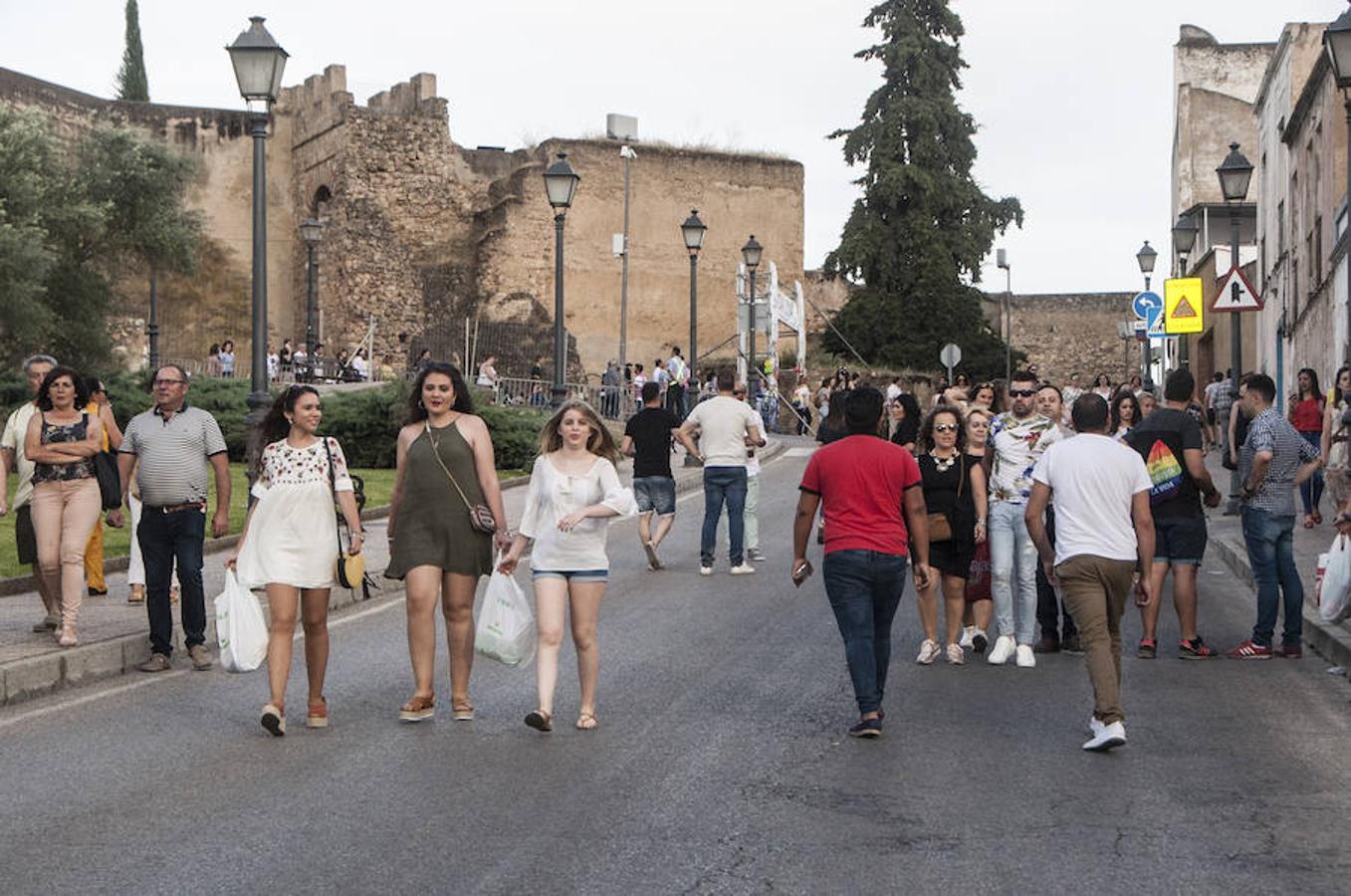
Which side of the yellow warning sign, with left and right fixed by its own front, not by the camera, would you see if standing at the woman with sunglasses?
front

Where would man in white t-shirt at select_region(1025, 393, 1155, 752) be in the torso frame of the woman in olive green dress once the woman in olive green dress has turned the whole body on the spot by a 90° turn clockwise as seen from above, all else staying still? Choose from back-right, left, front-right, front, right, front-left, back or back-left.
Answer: back

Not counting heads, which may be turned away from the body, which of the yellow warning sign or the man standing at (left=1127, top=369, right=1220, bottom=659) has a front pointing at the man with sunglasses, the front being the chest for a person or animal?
the yellow warning sign

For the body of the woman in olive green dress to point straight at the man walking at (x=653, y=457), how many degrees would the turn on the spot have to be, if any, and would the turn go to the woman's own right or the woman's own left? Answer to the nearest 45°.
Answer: approximately 180°

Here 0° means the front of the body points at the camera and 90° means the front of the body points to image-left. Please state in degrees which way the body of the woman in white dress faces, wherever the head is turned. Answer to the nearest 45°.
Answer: approximately 0°

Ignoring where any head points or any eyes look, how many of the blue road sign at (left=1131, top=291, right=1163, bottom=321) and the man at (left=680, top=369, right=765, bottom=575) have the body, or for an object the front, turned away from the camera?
1

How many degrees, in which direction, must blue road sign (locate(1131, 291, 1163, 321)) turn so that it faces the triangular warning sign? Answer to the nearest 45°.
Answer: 0° — it already faces it

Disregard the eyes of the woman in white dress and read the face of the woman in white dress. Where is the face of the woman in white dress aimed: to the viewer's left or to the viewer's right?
to the viewer's right

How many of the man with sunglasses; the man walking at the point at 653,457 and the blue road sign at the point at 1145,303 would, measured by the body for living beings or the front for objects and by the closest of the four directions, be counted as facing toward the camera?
2

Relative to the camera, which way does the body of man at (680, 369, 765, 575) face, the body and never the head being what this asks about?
away from the camera

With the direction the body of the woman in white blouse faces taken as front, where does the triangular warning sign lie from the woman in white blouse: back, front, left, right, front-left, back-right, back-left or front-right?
back-left

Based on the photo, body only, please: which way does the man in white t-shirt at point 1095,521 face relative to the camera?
away from the camera

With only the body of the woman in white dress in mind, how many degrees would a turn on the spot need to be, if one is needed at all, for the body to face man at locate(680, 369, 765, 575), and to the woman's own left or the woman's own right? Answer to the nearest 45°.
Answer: approximately 135° to the woman's own left

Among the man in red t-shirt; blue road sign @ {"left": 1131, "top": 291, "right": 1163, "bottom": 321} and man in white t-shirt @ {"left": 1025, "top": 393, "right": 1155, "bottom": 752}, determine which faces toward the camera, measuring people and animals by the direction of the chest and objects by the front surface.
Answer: the blue road sign

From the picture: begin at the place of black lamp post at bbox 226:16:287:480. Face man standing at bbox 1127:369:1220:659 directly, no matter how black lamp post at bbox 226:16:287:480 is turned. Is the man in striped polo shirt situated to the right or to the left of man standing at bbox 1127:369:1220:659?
right

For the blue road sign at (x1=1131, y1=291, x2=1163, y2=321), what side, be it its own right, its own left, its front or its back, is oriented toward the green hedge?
front

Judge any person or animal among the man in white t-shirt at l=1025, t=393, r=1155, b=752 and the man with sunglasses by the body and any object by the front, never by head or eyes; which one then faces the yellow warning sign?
the man in white t-shirt

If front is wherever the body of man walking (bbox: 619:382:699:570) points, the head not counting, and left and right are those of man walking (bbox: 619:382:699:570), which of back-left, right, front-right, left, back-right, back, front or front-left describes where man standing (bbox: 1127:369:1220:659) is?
back-right
